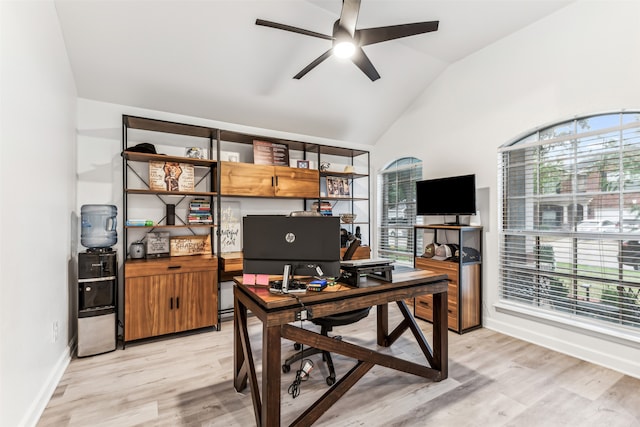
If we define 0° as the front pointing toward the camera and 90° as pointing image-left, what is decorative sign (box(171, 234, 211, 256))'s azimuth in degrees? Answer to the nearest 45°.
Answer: approximately 0°

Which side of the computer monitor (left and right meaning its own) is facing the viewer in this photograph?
back

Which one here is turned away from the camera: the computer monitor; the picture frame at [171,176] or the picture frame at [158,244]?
the computer monitor

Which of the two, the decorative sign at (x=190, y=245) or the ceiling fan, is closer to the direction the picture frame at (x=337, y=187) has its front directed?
the ceiling fan

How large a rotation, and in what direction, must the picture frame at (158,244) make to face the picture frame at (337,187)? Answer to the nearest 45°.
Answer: approximately 90° to its left

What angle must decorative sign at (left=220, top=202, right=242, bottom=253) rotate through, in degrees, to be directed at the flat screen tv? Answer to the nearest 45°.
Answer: approximately 45° to its left

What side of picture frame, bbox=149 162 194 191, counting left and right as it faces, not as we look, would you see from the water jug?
right

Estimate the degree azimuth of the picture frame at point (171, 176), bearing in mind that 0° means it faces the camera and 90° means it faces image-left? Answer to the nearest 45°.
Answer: approximately 0°

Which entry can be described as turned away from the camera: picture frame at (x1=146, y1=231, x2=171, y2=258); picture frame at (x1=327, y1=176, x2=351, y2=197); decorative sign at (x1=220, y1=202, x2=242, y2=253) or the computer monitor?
the computer monitor
